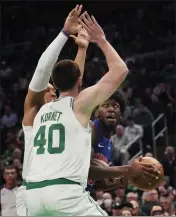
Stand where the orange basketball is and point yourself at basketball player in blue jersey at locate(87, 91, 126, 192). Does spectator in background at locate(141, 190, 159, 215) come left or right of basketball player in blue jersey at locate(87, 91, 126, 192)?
right

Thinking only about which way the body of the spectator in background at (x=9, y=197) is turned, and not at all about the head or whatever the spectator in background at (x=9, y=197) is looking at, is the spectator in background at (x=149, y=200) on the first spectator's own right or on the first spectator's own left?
on the first spectator's own left

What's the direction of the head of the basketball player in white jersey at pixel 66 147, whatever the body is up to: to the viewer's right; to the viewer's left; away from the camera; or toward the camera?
away from the camera

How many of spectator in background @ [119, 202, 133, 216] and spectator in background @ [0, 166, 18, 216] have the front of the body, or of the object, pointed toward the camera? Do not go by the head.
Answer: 2

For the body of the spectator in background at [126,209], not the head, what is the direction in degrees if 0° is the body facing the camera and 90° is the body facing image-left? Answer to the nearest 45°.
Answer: approximately 0°

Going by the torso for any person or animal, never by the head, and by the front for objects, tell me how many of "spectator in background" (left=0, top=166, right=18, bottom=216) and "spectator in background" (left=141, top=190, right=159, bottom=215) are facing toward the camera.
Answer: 2

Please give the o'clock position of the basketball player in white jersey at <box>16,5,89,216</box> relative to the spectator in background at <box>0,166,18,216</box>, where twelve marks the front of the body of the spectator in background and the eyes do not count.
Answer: The basketball player in white jersey is roughly at 12 o'clock from the spectator in background.
